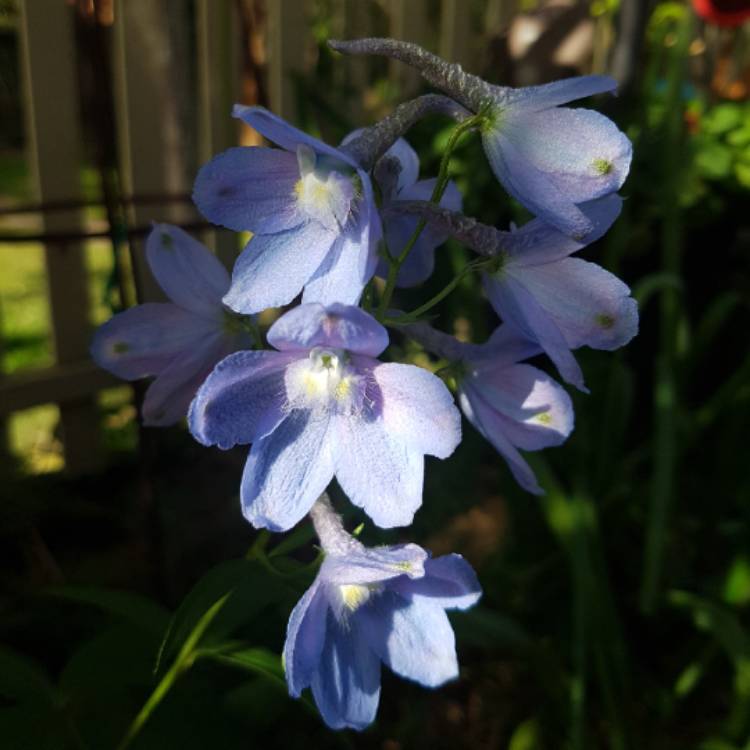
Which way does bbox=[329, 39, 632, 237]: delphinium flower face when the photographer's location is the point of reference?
facing to the right of the viewer

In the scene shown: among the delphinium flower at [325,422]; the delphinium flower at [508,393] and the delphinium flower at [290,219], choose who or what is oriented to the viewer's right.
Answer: the delphinium flower at [508,393]

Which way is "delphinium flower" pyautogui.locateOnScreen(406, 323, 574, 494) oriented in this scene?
to the viewer's right

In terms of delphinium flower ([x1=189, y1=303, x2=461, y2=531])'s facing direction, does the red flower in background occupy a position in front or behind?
behind

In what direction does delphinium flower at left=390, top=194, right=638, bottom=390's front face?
to the viewer's right

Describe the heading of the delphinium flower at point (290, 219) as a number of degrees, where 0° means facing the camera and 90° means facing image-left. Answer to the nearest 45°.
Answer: approximately 45°

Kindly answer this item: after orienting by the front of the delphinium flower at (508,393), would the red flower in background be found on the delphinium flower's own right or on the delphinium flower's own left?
on the delphinium flower's own left

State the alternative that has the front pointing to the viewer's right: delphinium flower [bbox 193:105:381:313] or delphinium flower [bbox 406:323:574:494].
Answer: delphinium flower [bbox 406:323:574:494]

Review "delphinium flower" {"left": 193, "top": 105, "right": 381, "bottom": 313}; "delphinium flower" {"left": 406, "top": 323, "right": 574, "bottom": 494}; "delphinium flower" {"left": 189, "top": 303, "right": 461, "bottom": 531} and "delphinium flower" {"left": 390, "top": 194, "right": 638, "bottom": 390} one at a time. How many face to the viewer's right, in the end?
2

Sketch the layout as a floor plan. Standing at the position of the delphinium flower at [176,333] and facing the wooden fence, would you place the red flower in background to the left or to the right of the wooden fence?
right
